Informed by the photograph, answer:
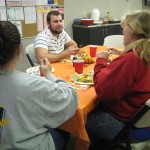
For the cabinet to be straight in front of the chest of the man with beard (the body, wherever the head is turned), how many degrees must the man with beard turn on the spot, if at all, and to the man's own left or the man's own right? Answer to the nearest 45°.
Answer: approximately 135° to the man's own left

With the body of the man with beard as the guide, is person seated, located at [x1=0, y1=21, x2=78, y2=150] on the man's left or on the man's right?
on the man's right

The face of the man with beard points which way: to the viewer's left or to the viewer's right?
to the viewer's right

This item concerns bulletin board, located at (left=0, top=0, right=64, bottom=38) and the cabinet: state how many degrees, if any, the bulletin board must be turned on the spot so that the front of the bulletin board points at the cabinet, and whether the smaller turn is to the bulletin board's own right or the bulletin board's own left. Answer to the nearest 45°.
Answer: approximately 135° to the bulletin board's own left

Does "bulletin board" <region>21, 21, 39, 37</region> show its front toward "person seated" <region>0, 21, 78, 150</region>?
yes

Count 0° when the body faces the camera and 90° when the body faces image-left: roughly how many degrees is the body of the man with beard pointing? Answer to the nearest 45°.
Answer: approximately 315°
